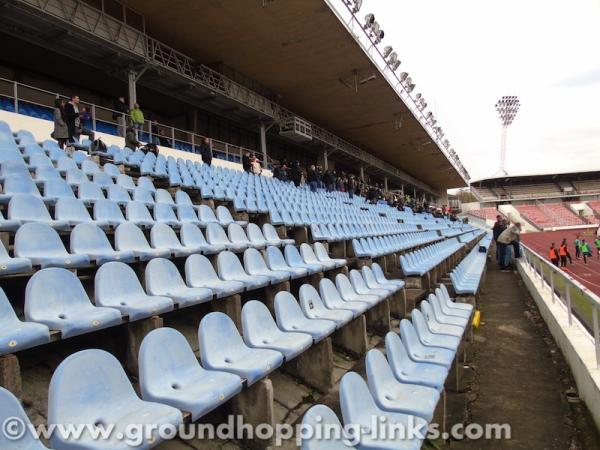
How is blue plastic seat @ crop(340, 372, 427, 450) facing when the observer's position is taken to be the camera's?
facing to the right of the viewer

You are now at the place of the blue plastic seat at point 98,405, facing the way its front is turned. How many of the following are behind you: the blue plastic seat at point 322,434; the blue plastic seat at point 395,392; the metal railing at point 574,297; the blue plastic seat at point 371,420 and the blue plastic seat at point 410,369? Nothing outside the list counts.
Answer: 0

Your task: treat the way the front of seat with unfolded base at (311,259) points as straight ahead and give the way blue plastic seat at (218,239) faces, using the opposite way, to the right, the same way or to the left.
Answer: the same way

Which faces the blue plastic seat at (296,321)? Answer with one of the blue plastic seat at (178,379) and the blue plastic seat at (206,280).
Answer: the blue plastic seat at (206,280)

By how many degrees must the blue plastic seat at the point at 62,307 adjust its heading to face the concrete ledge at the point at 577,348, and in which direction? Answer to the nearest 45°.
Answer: approximately 45° to its left

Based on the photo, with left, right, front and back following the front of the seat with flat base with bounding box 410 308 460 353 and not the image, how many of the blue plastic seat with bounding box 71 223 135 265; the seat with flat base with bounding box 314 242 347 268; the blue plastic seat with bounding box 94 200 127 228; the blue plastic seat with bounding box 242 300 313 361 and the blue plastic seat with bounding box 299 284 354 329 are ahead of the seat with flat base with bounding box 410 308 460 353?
0

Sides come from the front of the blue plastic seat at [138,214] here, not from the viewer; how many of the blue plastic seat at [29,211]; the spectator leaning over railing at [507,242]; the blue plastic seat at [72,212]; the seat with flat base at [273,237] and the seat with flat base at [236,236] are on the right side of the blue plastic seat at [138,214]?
2

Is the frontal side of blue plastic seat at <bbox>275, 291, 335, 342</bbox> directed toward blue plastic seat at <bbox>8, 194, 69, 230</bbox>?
no

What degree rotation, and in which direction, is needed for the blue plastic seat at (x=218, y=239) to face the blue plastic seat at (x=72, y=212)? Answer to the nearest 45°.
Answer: approximately 135° to its right

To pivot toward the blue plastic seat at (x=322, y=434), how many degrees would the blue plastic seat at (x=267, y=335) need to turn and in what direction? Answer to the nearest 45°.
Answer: approximately 45° to its right

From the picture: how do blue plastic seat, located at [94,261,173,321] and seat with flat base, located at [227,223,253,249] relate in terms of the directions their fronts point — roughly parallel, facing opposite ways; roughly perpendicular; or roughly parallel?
roughly parallel

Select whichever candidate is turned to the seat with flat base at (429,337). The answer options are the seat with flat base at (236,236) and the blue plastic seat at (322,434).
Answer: the seat with flat base at (236,236)

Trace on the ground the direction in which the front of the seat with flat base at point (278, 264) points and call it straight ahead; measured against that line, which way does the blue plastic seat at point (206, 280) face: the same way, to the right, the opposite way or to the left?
the same way

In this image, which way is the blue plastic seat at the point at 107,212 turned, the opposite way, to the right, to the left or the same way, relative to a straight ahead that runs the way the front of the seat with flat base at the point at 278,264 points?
the same way

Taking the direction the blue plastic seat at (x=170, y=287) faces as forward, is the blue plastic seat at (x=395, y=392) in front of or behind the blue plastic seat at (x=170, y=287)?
in front

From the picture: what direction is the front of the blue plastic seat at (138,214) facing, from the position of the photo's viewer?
facing the viewer and to the right of the viewer

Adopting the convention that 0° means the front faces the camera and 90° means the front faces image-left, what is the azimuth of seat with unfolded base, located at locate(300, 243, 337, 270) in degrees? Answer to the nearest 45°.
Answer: approximately 315°

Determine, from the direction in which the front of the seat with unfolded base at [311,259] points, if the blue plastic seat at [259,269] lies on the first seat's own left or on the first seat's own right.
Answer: on the first seat's own right

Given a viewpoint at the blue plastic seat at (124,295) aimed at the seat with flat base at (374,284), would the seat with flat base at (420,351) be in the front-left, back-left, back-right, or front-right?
front-right
